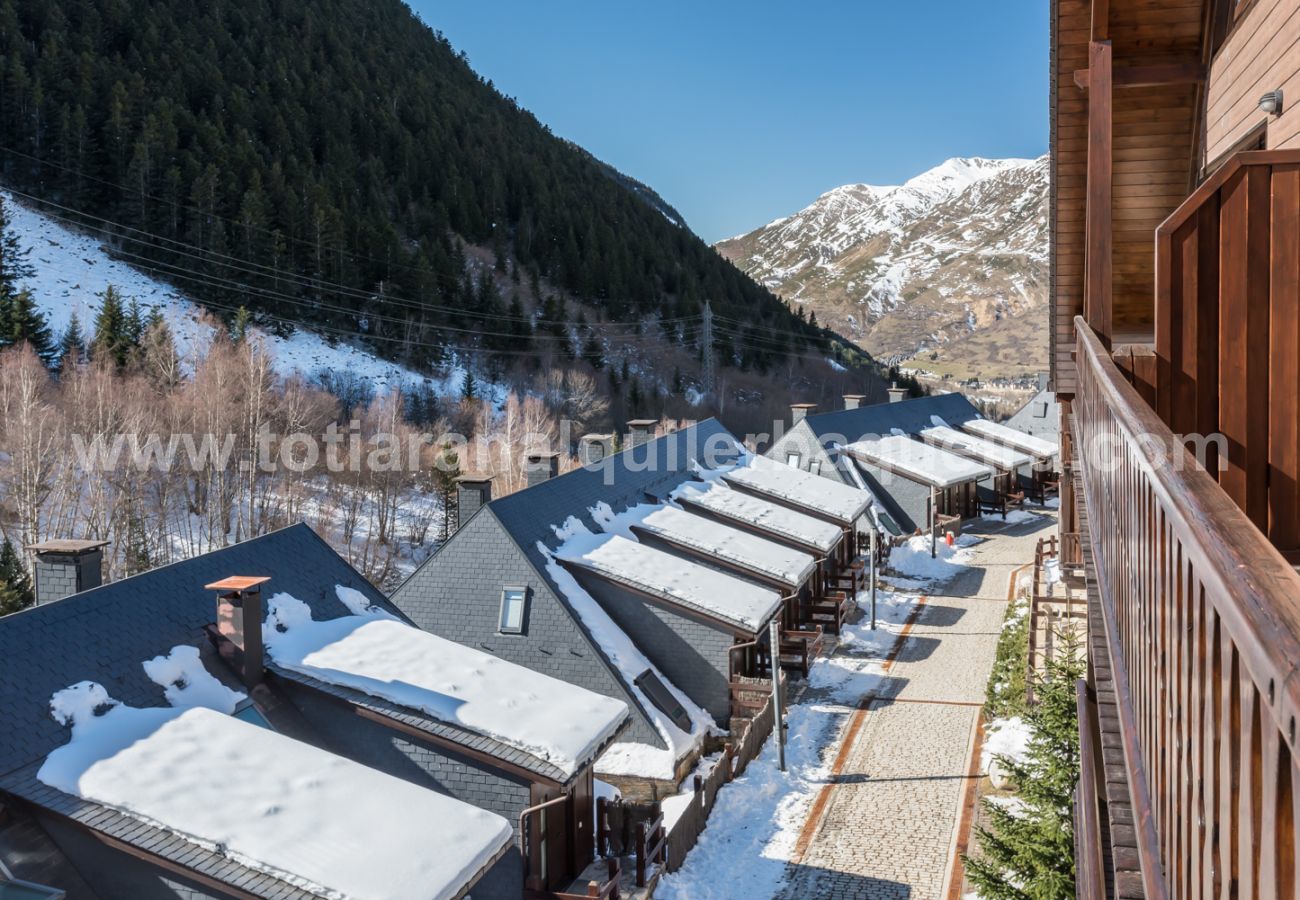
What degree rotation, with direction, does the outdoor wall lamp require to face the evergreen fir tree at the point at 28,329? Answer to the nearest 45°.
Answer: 0° — it already faces it

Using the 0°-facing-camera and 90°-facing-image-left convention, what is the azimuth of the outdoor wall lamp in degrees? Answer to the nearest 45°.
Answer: approximately 90°

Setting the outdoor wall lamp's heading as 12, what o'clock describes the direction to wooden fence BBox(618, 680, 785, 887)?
The wooden fence is roughly at 1 o'clock from the outdoor wall lamp.
